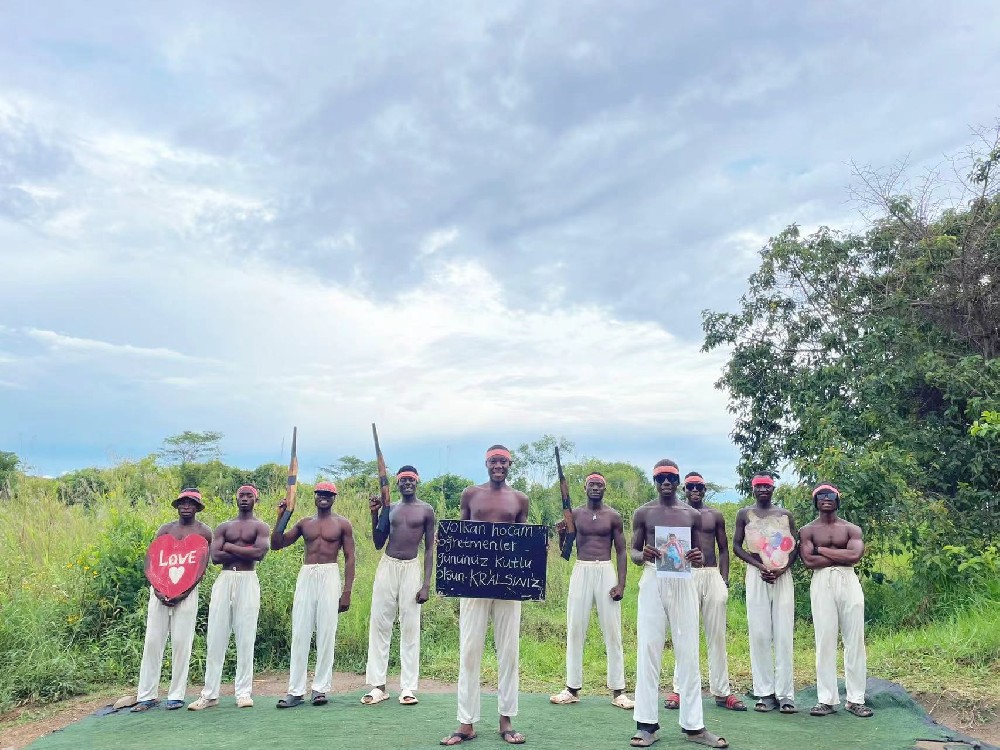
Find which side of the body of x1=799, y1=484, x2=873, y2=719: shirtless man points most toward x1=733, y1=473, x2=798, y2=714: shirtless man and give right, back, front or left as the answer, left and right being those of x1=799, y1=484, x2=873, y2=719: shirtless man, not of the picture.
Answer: right

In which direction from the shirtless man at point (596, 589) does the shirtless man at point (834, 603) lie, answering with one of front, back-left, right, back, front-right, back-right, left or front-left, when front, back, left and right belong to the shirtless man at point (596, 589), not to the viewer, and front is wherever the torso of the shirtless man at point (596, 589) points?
left

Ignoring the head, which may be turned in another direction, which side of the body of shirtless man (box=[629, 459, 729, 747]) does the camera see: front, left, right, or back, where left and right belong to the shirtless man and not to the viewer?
front

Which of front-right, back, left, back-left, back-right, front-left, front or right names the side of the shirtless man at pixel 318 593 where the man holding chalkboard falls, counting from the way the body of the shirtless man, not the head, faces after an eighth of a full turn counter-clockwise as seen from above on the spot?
front

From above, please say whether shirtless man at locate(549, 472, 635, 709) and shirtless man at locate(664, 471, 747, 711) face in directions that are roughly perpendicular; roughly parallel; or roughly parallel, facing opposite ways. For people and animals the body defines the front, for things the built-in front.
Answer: roughly parallel

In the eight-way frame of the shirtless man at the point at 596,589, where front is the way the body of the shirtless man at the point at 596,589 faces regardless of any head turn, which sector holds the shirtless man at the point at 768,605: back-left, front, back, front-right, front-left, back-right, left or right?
left

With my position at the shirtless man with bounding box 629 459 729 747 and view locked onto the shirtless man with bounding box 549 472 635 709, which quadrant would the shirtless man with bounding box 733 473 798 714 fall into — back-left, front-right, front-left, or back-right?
front-right

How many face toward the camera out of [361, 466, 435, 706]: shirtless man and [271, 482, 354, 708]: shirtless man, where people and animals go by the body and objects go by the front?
2

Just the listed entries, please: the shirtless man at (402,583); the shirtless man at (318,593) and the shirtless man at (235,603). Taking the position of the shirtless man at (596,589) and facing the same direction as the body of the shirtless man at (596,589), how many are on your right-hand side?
3

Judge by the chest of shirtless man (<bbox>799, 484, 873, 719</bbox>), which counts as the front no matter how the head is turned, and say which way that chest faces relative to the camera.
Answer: toward the camera

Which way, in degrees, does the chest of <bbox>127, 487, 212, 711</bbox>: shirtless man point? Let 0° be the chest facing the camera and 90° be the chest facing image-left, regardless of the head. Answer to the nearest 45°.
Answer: approximately 0°

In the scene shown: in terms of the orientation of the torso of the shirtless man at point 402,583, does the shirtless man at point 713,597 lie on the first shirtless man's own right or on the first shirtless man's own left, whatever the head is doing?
on the first shirtless man's own left

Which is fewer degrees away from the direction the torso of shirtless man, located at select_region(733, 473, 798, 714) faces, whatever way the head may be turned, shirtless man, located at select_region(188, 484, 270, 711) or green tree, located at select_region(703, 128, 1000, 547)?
the shirtless man

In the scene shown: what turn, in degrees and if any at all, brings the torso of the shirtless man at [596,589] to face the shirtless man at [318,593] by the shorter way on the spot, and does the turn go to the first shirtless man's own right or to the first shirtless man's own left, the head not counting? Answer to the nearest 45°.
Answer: approximately 90° to the first shirtless man's own right

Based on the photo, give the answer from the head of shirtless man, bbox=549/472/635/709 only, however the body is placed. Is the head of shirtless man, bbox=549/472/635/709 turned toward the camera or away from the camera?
toward the camera

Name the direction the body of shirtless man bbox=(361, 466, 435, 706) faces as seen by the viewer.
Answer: toward the camera
